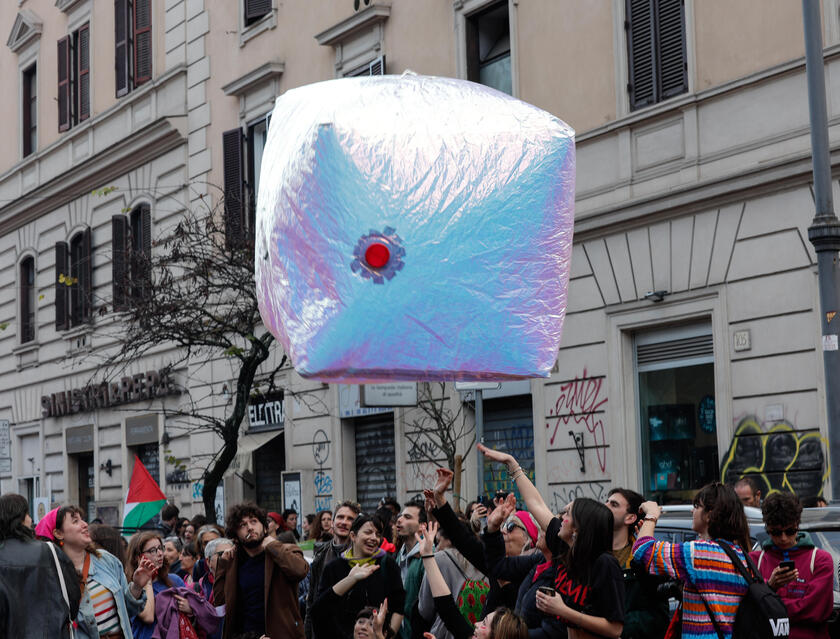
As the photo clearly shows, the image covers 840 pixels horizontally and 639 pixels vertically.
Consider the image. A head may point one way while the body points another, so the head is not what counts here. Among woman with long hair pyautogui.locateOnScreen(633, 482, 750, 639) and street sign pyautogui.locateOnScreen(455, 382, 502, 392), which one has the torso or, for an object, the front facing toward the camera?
the street sign

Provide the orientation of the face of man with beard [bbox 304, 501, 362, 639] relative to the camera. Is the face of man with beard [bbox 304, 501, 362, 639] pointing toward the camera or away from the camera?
toward the camera

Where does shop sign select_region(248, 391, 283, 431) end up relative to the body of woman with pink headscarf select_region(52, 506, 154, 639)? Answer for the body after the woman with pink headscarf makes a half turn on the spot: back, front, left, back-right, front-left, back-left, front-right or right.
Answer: front-right

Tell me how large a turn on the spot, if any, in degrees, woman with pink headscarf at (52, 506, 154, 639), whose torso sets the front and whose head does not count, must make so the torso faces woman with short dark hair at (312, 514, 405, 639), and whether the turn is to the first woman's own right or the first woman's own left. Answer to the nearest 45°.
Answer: approximately 45° to the first woman's own left

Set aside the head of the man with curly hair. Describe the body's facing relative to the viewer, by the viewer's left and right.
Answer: facing the viewer

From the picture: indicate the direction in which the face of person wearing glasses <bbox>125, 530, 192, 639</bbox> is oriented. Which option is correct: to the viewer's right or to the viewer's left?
to the viewer's right

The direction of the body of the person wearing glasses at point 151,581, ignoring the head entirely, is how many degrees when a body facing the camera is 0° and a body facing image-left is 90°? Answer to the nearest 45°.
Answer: approximately 315°

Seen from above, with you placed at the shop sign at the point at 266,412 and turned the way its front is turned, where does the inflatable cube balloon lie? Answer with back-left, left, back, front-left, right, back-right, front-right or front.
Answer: front-left

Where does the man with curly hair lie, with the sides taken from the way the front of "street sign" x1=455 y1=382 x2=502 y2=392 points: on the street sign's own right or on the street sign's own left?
on the street sign's own right

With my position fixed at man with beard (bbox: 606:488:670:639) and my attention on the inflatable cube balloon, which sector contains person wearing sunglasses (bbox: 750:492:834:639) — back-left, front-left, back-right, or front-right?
back-left

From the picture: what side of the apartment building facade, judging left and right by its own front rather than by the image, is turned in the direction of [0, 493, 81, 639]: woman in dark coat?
front

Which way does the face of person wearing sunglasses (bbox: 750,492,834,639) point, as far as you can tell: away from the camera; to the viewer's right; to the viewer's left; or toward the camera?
toward the camera

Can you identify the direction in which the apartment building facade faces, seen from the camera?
facing the viewer and to the left of the viewer

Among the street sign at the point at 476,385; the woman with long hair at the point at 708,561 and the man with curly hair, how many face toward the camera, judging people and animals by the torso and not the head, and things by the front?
2
